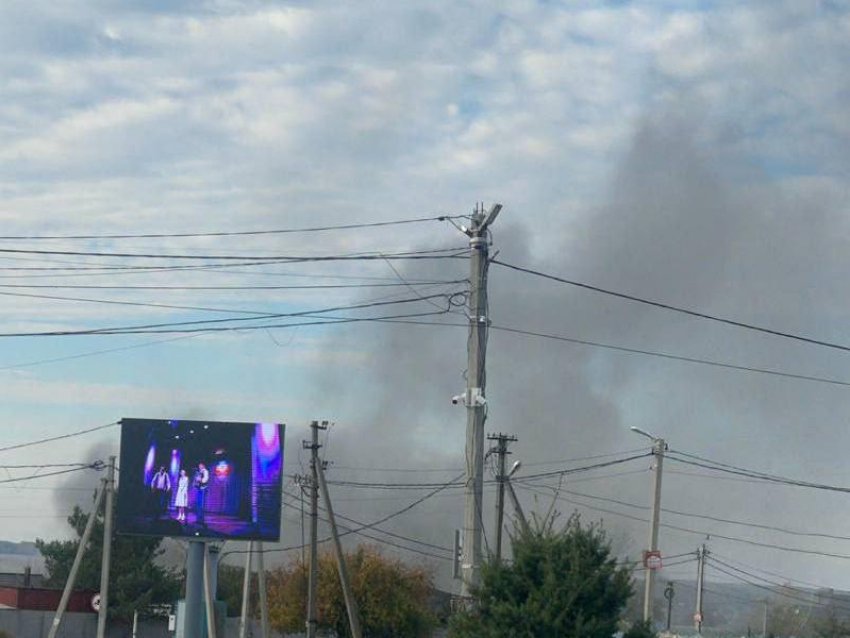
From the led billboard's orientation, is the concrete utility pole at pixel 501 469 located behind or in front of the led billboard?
behind

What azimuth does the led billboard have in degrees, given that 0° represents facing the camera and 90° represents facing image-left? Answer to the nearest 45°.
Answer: approximately 0°

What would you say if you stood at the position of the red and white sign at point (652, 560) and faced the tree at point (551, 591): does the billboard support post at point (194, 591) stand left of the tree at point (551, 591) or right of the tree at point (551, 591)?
right
